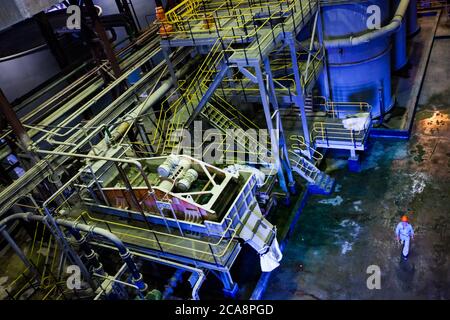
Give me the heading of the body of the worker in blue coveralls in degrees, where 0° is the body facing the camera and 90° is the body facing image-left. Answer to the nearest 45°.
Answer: approximately 0°

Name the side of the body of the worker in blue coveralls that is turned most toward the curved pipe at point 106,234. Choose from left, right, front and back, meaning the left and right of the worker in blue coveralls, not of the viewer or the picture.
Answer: right

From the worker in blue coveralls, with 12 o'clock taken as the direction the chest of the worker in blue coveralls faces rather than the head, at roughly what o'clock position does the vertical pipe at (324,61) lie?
The vertical pipe is roughly at 5 o'clock from the worker in blue coveralls.

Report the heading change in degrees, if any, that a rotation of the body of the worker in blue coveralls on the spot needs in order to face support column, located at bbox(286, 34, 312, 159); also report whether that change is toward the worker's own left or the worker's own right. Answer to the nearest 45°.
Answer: approximately 135° to the worker's own right

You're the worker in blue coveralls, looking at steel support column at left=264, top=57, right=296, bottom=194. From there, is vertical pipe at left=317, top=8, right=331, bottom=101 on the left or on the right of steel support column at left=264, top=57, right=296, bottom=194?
right

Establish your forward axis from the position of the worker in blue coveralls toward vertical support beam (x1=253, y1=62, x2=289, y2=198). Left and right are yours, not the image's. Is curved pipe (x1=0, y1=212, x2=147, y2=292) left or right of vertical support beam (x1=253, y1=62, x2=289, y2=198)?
left
